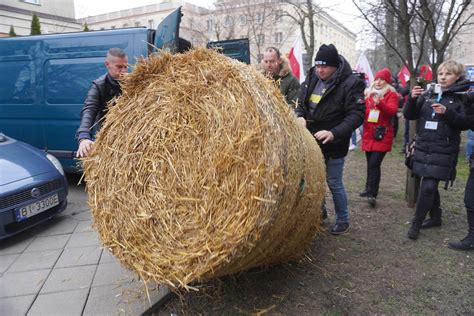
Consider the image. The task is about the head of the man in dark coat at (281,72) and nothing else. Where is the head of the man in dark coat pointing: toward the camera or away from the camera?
toward the camera

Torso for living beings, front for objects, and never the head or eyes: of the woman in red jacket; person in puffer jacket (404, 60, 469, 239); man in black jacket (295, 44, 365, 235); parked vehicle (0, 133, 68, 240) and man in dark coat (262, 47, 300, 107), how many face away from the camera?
0

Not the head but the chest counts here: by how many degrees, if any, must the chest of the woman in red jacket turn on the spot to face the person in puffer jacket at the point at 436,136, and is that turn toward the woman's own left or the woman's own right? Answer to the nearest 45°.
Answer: approximately 90° to the woman's own left

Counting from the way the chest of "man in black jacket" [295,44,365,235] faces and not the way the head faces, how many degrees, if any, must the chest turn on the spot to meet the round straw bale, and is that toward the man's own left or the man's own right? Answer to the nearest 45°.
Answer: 0° — they already face it

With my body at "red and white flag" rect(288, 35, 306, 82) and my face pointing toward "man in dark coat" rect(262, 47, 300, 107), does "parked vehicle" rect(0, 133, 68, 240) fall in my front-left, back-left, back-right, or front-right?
front-right

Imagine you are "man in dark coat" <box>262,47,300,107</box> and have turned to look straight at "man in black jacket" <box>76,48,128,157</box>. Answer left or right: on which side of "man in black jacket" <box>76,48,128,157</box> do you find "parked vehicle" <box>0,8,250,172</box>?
right

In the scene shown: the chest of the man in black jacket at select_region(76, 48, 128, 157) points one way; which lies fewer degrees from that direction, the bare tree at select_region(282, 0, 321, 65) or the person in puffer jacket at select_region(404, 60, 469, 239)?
the person in puffer jacket

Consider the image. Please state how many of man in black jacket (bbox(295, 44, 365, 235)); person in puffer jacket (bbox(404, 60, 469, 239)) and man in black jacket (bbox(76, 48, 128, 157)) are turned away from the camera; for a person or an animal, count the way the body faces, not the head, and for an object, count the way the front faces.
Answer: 0

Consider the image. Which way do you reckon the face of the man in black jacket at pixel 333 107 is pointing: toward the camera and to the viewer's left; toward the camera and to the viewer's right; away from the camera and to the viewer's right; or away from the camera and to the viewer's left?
toward the camera and to the viewer's left

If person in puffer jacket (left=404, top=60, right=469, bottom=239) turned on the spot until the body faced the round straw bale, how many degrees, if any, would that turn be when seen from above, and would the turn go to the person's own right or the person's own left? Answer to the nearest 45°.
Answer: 0° — they already face it

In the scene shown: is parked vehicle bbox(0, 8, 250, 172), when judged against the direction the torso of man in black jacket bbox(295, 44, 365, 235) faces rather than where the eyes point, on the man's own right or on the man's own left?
on the man's own right

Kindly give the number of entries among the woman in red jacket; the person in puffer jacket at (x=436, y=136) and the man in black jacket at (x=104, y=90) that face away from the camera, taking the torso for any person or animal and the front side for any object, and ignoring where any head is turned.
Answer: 0

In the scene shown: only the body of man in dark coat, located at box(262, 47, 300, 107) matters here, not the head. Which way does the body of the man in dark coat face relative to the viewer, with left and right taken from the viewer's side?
facing the viewer and to the left of the viewer

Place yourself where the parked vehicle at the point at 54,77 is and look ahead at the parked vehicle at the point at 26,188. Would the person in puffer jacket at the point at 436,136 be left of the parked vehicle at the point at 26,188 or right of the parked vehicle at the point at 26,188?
left

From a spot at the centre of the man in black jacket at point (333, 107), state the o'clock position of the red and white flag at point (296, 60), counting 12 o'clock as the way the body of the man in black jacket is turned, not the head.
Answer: The red and white flag is roughly at 4 o'clock from the man in black jacket.

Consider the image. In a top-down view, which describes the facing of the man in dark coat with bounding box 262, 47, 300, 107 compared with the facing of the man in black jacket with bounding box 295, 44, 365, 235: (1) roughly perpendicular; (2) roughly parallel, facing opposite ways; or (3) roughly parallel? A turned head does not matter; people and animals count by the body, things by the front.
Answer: roughly parallel

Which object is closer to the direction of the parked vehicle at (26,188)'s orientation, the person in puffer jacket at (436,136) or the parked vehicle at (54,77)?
the person in puffer jacket
